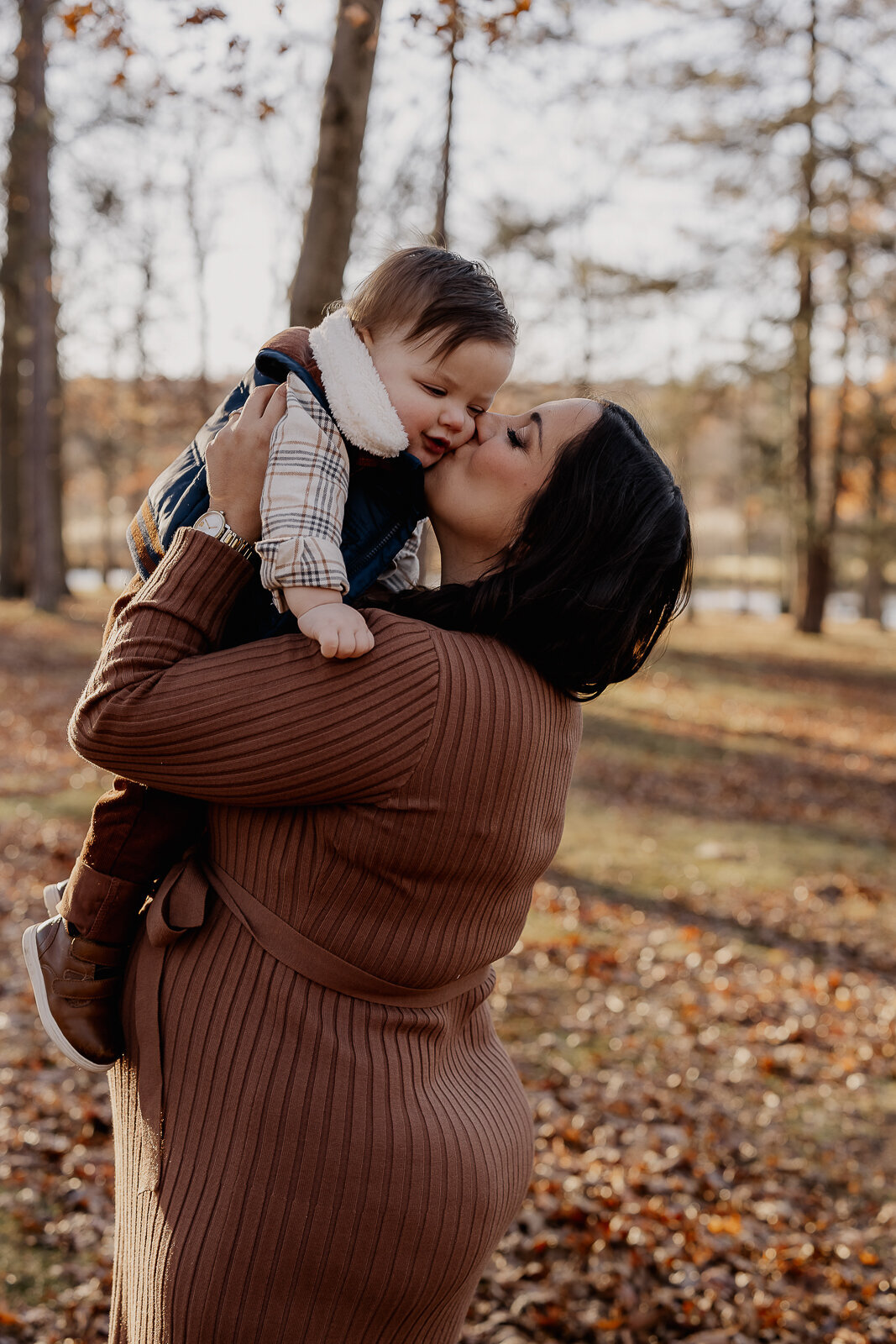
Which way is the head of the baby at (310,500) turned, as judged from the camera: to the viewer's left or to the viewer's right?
to the viewer's right

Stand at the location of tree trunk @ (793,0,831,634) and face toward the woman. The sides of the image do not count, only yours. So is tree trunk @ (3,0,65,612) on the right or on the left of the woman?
right

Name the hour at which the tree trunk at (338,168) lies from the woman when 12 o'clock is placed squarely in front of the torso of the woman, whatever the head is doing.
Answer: The tree trunk is roughly at 3 o'clock from the woman.

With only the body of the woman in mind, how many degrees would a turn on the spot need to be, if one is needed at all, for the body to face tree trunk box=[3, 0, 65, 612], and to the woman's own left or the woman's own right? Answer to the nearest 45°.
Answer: approximately 90° to the woman's own right

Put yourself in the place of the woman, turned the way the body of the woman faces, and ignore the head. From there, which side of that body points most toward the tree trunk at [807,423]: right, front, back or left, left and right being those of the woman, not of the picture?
right

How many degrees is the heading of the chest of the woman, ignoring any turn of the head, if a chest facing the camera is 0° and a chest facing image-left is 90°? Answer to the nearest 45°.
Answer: approximately 90°

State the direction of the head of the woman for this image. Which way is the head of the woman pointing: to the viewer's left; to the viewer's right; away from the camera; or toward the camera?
to the viewer's left

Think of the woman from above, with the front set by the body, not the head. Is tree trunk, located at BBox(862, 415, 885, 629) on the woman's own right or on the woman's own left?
on the woman's own right
